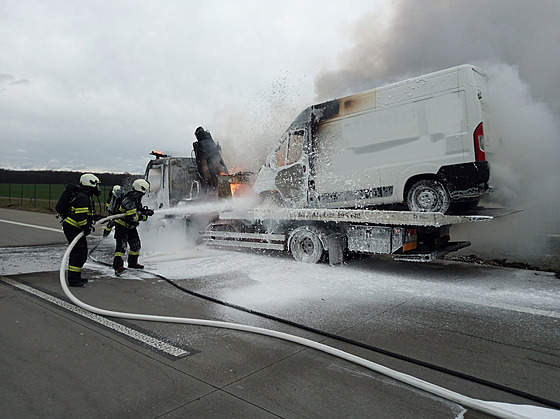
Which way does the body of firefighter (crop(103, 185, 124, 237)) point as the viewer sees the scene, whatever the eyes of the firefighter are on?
to the viewer's right

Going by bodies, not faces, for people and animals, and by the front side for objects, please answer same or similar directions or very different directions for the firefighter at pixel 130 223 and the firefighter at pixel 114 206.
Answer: same or similar directions

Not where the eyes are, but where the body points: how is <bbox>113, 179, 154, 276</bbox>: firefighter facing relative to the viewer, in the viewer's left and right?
facing to the right of the viewer

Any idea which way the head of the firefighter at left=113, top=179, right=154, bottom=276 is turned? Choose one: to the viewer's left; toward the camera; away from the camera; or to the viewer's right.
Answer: to the viewer's right

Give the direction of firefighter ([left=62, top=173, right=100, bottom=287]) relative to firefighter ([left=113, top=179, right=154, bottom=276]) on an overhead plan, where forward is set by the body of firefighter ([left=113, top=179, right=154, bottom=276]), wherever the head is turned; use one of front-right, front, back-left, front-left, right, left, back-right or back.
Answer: back-right

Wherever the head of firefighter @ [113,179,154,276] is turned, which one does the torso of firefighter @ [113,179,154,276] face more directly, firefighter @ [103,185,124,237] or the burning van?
the burning van

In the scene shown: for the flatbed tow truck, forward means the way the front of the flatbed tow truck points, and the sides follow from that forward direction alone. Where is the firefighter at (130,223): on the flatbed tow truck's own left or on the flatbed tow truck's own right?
on the flatbed tow truck's own left

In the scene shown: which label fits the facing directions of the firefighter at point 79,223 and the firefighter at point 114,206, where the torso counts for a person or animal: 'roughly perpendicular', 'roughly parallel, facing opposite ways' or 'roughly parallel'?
roughly parallel

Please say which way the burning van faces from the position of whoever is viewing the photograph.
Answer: facing away from the viewer and to the left of the viewer

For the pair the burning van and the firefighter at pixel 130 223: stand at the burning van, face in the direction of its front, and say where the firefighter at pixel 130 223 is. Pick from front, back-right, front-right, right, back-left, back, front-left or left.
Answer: front-left

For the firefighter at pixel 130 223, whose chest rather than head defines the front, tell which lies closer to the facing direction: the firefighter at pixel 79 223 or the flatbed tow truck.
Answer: the flatbed tow truck

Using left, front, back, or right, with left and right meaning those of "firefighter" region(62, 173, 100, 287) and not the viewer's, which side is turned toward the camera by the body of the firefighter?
right

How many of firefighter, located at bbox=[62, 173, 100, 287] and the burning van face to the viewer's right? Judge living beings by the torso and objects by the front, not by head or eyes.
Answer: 1

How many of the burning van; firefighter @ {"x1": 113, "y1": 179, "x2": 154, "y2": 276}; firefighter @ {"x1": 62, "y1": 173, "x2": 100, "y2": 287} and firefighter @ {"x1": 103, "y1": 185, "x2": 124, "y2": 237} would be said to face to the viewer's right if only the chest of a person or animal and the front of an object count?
3

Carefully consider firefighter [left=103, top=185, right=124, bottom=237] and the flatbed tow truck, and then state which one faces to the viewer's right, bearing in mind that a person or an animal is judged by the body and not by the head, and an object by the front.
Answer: the firefighter
